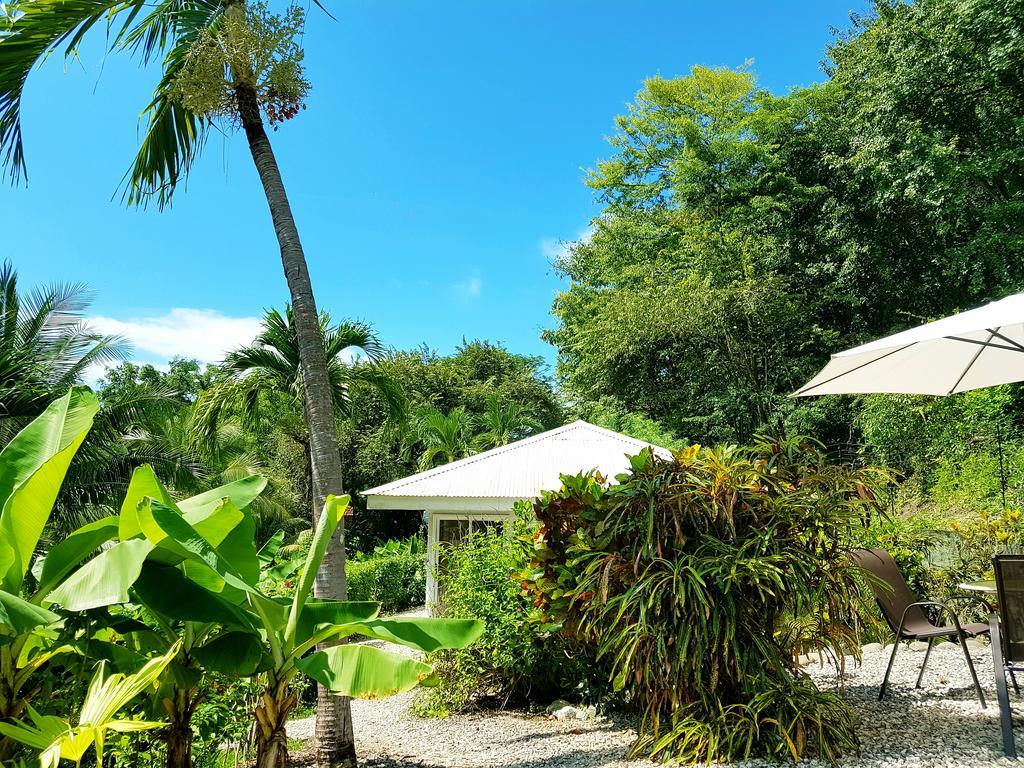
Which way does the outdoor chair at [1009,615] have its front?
away from the camera

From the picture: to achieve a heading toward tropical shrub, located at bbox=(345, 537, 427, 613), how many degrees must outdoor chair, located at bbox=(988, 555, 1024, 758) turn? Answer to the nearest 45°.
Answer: approximately 45° to its left

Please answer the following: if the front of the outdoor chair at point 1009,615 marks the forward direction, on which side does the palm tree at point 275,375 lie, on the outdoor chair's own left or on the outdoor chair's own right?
on the outdoor chair's own left

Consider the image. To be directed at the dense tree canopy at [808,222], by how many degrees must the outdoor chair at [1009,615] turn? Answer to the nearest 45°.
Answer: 0° — it already faces it

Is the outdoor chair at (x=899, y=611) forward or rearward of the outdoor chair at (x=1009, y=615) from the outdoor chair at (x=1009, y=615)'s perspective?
forward

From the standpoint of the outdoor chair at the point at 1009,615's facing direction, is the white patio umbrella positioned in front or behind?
in front

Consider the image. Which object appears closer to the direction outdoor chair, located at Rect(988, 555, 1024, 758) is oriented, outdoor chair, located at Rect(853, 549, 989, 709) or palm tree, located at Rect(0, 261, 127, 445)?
the outdoor chair
